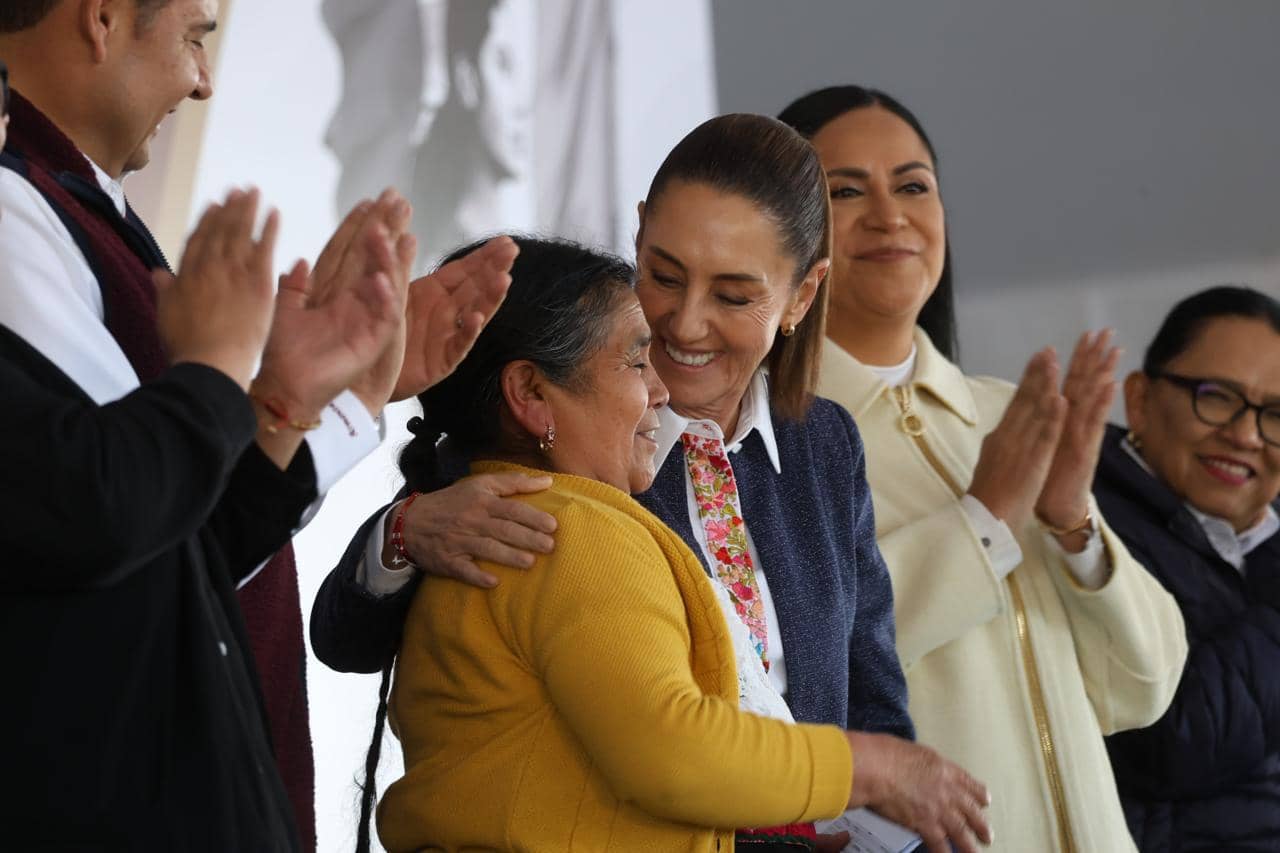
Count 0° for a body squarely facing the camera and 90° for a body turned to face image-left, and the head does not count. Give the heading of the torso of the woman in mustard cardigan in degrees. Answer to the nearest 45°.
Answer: approximately 270°

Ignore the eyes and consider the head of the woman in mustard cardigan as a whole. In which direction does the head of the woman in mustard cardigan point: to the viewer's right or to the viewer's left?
to the viewer's right

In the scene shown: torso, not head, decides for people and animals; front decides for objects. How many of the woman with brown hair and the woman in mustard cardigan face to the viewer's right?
1

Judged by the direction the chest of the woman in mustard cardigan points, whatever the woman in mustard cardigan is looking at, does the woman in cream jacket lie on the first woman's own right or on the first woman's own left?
on the first woman's own left

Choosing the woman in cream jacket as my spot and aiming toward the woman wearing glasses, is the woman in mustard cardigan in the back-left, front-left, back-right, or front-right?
back-right

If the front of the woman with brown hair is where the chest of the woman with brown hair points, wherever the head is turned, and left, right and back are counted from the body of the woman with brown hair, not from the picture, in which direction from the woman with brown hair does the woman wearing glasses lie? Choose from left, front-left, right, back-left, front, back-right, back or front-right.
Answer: back

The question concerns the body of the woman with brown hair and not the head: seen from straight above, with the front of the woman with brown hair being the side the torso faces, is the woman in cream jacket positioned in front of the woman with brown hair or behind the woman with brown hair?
behind
